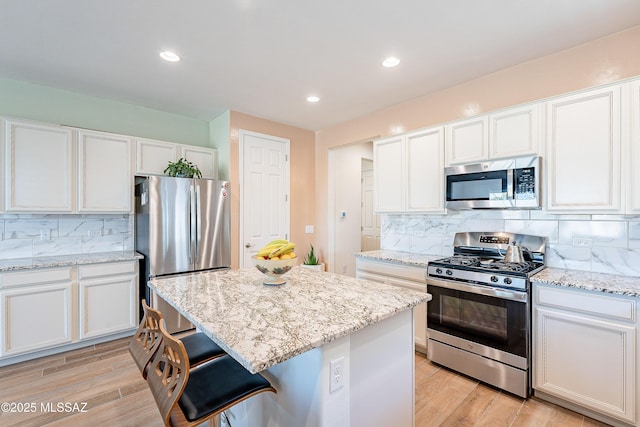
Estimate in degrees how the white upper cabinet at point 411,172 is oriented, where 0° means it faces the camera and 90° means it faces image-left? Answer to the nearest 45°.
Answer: approximately 45°

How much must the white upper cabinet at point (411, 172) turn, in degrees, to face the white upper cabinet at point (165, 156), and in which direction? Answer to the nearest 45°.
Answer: approximately 45° to its right

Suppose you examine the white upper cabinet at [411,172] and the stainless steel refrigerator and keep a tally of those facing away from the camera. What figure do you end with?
0

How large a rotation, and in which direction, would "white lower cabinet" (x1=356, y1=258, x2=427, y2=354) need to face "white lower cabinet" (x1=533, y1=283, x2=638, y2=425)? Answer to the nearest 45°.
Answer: approximately 90° to its left

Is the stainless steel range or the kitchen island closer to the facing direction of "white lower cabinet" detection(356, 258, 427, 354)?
the kitchen island

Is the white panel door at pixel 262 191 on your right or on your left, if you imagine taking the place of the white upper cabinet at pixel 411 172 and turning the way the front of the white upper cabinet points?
on your right
